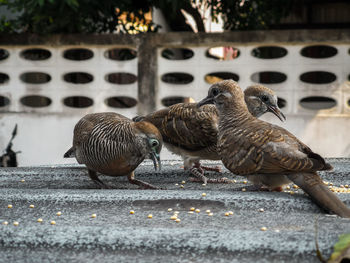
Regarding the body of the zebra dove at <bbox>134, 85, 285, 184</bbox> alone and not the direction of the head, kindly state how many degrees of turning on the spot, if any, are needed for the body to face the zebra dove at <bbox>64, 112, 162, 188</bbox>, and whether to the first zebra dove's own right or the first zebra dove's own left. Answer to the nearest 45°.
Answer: approximately 135° to the first zebra dove's own right

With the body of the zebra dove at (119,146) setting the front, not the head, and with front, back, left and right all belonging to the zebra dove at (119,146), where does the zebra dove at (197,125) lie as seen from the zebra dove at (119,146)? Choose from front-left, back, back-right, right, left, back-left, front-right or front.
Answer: left

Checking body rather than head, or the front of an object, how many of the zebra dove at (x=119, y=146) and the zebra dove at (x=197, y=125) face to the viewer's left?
0

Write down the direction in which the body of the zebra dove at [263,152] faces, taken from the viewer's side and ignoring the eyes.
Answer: to the viewer's left

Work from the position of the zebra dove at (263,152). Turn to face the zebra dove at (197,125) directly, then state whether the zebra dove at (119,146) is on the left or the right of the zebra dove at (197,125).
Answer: left

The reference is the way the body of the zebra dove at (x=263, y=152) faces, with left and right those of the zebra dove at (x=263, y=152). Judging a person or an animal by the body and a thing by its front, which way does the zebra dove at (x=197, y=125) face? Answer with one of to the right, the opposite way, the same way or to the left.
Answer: the opposite way

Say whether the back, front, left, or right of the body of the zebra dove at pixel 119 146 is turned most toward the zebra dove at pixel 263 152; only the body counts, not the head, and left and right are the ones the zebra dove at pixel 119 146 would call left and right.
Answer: front

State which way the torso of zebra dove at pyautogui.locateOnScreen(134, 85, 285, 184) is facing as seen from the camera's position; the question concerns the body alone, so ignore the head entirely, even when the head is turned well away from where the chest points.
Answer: to the viewer's right

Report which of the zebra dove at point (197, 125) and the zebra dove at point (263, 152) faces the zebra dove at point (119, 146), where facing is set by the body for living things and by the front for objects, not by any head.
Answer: the zebra dove at point (263, 152)

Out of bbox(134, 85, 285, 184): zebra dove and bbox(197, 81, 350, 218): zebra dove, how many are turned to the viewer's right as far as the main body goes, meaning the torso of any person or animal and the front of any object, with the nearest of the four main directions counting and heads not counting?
1

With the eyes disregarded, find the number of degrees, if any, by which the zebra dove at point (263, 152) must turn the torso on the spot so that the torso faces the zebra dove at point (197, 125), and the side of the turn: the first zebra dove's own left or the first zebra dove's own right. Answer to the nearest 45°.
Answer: approximately 45° to the first zebra dove's own right

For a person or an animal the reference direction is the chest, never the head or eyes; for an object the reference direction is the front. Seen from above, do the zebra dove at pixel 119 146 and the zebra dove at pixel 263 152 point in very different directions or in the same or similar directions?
very different directions

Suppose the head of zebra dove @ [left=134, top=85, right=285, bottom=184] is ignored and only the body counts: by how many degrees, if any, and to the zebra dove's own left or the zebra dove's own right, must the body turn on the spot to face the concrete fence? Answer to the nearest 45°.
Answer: approximately 90° to the zebra dove's own left

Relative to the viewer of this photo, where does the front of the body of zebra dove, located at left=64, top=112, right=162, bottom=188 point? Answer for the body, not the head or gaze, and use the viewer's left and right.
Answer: facing the viewer and to the right of the viewer

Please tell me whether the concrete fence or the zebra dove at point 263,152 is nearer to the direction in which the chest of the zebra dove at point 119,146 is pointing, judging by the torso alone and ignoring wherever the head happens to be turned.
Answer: the zebra dove

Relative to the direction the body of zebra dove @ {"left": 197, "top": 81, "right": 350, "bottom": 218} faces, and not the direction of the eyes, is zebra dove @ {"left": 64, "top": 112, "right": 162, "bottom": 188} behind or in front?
in front
